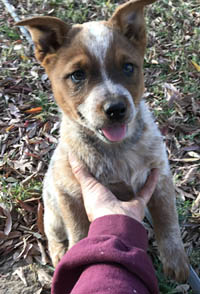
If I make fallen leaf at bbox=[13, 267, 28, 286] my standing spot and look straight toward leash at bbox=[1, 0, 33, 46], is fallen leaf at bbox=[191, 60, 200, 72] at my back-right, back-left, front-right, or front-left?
front-right

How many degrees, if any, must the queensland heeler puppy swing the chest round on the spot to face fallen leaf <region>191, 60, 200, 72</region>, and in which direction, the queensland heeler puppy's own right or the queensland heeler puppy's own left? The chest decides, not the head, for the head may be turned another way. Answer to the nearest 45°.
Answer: approximately 135° to the queensland heeler puppy's own left

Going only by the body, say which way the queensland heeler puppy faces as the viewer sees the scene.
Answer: toward the camera

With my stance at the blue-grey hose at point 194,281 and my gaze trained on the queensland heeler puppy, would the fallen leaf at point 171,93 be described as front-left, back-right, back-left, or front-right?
front-right

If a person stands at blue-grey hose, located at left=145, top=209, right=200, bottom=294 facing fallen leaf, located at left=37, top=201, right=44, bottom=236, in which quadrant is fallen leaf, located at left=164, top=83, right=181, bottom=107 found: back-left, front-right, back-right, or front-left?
front-right
